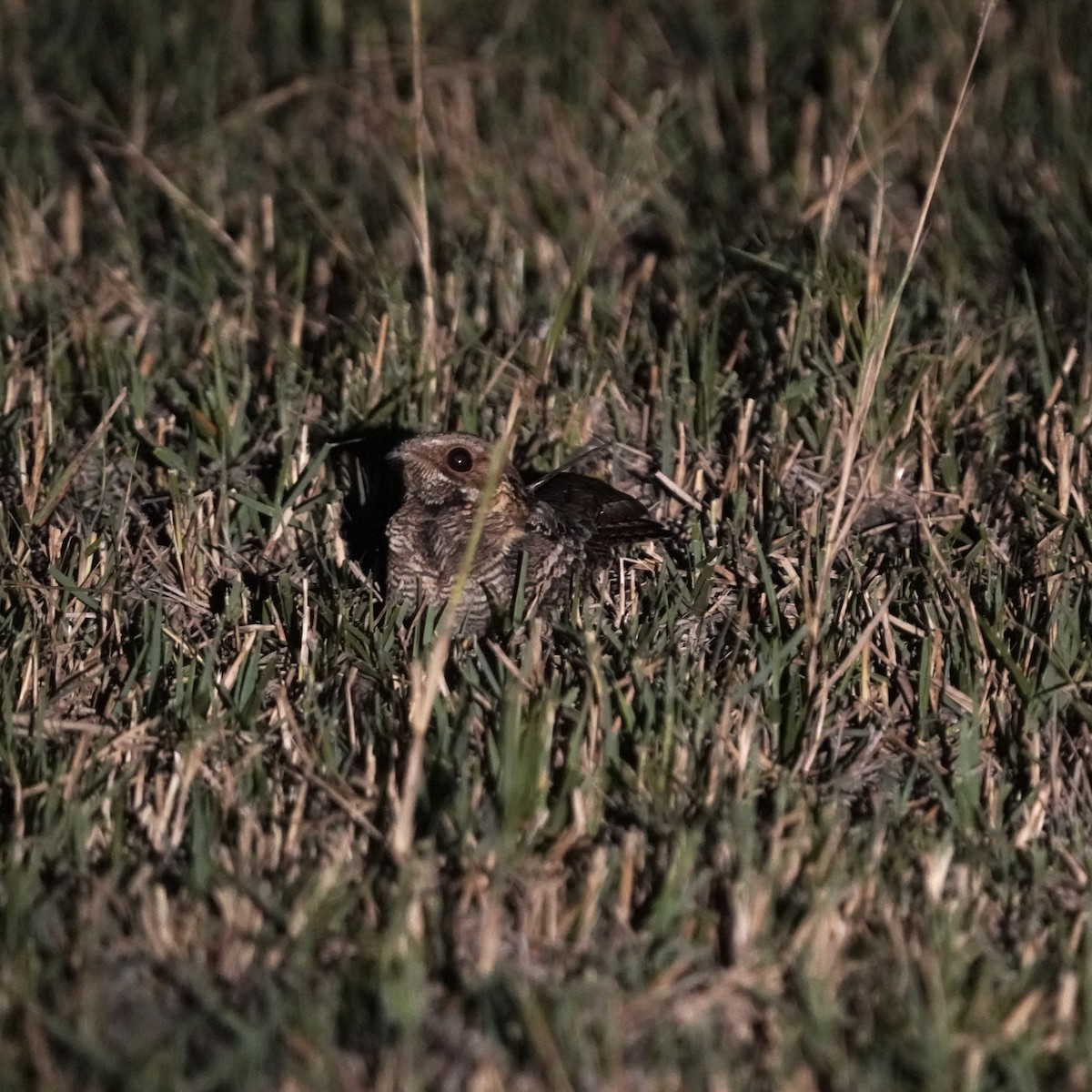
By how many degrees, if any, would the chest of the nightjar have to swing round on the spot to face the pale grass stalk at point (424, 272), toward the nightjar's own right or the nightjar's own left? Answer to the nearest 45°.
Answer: approximately 135° to the nightjar's own right

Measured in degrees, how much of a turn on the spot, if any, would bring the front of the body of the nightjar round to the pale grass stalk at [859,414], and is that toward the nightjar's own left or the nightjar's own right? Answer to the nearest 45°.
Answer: approximately 135° to the nightjar's own left

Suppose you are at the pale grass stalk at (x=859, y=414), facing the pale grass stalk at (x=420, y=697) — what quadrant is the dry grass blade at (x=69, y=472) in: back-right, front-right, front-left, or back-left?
front-right

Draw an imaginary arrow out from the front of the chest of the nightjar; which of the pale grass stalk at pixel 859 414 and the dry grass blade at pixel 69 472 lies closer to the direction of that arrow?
the dry grass blade

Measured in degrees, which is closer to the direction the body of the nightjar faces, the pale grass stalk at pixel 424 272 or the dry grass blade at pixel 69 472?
the dry grass blade

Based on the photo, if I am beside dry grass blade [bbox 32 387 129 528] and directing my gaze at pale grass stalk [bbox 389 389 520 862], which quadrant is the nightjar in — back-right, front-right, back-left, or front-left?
front-left

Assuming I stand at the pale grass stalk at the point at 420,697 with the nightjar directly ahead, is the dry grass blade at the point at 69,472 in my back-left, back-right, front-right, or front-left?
front-left

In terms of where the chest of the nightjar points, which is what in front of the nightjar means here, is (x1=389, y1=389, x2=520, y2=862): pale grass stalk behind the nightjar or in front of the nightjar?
in front

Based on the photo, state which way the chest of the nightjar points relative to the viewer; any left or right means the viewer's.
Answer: facing the viewer and to the left of the viewer
